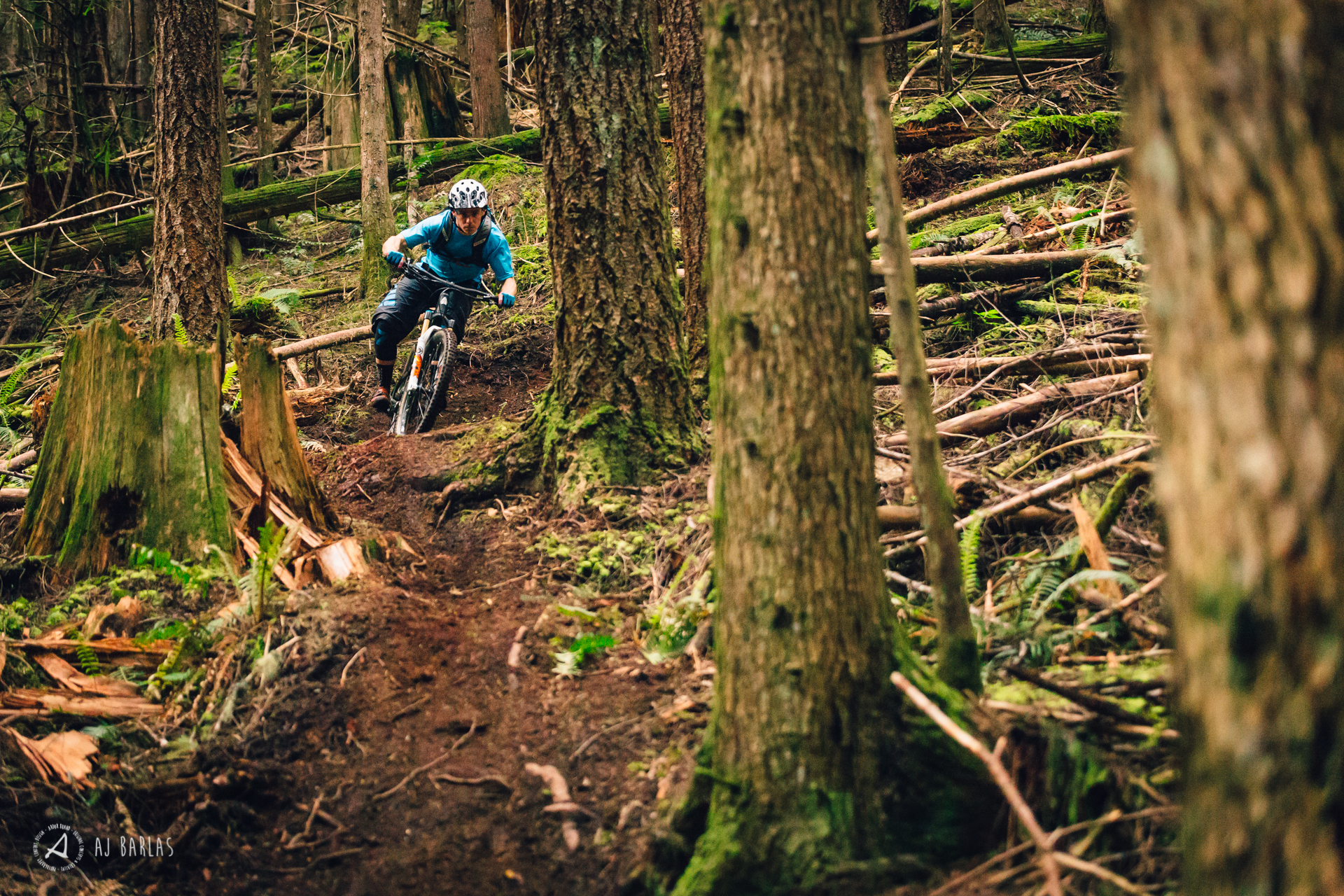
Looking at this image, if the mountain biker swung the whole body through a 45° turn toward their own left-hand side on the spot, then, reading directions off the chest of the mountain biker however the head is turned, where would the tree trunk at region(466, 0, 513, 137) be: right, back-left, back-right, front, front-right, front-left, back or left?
back-left

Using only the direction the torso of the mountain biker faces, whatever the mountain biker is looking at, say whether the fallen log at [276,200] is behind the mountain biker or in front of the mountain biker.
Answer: behind

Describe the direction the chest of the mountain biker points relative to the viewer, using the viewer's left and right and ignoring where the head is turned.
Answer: facing the viewer

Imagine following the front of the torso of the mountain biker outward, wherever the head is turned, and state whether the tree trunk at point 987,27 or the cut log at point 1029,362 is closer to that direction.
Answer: the cut log

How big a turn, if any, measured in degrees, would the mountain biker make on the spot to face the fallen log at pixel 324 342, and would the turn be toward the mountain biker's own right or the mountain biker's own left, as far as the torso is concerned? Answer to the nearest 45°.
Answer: approximately 135° to the mountain biker's own right

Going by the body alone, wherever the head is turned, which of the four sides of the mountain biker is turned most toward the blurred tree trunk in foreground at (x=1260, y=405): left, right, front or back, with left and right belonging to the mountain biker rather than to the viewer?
front

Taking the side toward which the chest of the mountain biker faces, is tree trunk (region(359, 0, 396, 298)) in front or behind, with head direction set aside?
behind

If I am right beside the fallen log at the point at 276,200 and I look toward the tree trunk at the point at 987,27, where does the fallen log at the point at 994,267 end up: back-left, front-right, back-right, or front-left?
front-right

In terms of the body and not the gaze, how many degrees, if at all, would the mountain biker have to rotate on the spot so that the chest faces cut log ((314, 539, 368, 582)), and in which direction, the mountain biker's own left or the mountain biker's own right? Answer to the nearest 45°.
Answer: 0° — they already face it

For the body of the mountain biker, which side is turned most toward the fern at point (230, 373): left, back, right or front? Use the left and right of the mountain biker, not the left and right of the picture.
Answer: right

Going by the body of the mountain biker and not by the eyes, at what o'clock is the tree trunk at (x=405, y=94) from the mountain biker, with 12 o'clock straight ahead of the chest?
The tree trunk is roughly at 6 o'clock from the mountain biker.

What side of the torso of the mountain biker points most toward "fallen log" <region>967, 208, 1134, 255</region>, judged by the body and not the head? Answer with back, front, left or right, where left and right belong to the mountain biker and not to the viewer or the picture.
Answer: left

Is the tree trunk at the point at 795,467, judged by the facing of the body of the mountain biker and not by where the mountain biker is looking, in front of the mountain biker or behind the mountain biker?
in front

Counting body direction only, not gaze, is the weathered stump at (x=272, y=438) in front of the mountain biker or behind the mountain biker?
in front
